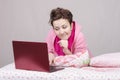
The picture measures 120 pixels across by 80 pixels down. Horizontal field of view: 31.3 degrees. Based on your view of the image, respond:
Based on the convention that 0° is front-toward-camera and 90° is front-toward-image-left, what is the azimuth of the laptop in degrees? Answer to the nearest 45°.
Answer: approximately 225°
